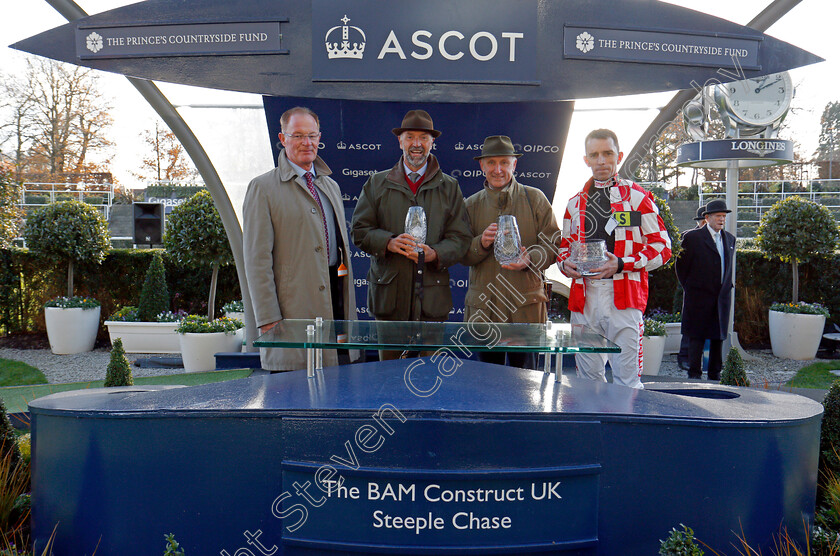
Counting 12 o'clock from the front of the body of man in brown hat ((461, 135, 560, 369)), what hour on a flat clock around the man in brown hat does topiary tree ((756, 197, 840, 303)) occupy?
The topiary tree is roughly at 7 o'clock from the man in brown hat.

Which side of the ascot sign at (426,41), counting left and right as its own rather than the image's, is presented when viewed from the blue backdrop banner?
back

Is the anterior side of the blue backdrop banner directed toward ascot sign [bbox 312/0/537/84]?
yes

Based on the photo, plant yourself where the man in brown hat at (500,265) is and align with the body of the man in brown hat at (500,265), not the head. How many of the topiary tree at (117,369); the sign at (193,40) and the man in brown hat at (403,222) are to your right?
3

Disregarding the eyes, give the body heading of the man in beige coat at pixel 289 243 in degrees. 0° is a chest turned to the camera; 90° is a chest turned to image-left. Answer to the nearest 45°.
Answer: approximately 315°

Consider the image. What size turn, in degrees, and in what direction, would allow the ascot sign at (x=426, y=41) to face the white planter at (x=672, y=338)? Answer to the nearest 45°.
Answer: approximately 135° to its left

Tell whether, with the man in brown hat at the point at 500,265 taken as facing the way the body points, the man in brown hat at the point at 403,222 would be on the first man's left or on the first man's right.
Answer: on the first man's right

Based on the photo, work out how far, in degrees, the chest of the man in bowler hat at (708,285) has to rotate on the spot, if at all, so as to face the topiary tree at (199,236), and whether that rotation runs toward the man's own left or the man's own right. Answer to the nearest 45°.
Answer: approximately 135° to the man's own right

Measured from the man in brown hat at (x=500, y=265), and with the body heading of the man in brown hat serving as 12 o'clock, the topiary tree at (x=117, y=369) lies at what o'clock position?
The topiary tree is roughly at 3 o'clock from the man in brown hat.
